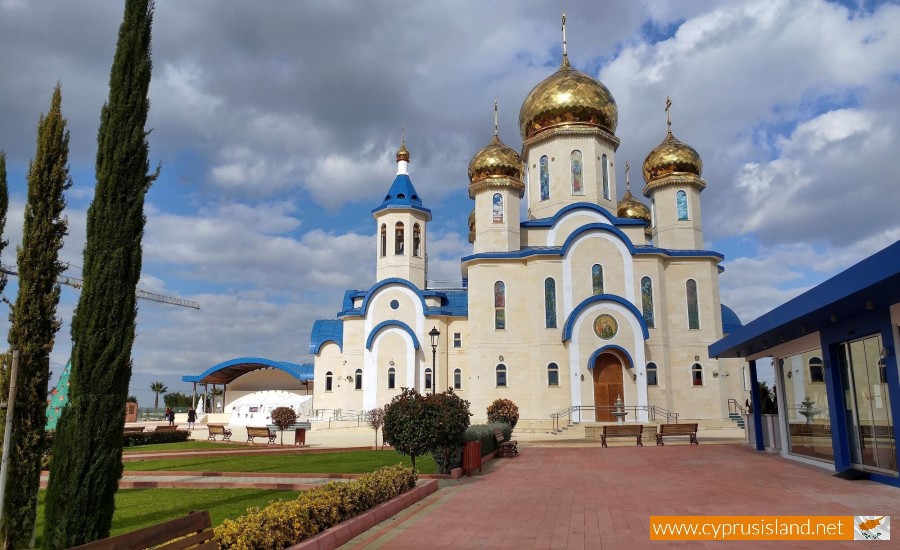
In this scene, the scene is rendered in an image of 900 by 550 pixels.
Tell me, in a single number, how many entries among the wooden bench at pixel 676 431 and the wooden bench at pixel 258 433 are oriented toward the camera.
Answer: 2

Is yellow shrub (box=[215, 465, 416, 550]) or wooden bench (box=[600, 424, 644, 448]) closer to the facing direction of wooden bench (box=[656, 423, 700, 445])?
the yellow shrub

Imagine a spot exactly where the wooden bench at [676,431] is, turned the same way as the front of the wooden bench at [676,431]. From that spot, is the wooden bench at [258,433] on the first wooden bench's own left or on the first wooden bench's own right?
on the first wooden bench's own right

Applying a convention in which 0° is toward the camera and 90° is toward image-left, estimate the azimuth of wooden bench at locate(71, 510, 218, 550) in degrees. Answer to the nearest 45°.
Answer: approximately 315°

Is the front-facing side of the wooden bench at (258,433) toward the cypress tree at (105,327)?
yes

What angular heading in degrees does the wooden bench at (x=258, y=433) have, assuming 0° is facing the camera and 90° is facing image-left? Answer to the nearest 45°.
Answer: approximately 0°

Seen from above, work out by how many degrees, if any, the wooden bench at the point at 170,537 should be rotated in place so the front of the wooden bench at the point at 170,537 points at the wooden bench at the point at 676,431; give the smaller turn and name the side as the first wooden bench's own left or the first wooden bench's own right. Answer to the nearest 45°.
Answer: approximately 90° to the first wooden bench's own left

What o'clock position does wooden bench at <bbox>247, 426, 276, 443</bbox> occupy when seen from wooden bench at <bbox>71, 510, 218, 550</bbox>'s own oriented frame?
wooden bench at <bbox>247, 426, 276, 443</bbox> is roughly at 8 o'clock from wooden bench at <bbox>71, 510, 218, 550</bbox>.

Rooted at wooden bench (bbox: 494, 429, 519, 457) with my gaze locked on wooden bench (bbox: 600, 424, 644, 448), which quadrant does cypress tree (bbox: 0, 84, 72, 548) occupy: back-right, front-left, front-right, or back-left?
back-right
